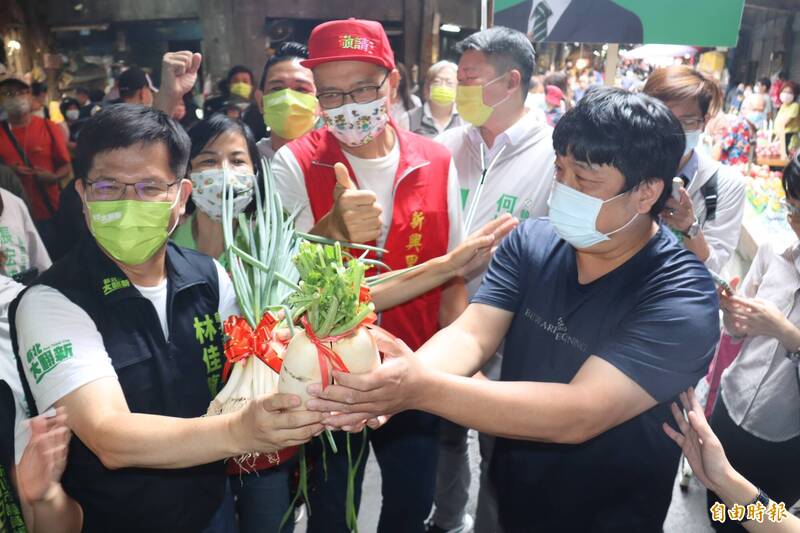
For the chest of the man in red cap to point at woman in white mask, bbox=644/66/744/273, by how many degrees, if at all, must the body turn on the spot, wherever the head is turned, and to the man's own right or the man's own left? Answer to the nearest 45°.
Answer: approximately 90° to the man's own left

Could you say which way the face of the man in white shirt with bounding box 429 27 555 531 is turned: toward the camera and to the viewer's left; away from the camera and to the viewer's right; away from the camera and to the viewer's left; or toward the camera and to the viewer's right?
toward the camera and to the viewer's left

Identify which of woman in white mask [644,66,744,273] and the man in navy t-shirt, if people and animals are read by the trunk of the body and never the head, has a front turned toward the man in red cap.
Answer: the woman in white mask

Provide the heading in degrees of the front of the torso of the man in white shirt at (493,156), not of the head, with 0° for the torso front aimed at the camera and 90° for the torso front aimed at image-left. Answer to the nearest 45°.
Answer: approximately 45°

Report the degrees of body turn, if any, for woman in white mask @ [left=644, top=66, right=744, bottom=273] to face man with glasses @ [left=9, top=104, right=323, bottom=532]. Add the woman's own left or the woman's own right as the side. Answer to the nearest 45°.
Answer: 0° — they already face them

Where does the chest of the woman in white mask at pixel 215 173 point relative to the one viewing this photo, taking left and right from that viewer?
facing the viewer

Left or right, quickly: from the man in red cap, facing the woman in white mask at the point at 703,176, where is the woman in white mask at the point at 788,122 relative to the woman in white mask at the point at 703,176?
left

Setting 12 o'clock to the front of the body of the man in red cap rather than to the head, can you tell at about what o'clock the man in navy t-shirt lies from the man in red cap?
The man in navy t-shirt is roughly at 11 o'clock from the man in red cap.

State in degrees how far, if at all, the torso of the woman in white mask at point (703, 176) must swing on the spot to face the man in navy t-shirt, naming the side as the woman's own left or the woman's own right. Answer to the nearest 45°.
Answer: approximately 45° to the woman's own left

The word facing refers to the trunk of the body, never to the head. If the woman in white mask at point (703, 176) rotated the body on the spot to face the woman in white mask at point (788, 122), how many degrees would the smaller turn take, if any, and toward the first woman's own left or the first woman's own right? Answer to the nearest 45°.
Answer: approximately 135° to the first woman's own right

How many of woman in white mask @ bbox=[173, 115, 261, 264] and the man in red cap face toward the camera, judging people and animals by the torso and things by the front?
2

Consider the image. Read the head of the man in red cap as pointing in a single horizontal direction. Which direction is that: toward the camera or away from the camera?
toward the camera

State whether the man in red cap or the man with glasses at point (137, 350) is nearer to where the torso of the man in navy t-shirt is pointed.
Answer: the man with glasses

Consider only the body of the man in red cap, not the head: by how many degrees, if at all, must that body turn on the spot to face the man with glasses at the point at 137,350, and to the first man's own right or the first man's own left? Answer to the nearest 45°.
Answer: approximately 45° to the first man's own right

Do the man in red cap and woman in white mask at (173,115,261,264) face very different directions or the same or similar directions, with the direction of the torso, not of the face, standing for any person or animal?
same or similar directions

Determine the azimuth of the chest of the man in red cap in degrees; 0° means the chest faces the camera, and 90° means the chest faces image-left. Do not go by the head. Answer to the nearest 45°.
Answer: approximately 0°

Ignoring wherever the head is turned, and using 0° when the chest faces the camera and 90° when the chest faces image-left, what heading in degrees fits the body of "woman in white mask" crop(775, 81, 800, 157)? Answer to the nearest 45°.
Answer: approximately 45°

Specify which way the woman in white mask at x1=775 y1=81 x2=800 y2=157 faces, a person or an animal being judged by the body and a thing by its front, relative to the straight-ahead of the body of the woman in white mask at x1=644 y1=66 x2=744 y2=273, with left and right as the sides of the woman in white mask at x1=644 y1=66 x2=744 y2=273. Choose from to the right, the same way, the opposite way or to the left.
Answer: the same way

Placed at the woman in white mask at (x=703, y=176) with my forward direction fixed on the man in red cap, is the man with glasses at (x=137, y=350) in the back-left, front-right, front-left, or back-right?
front-left
